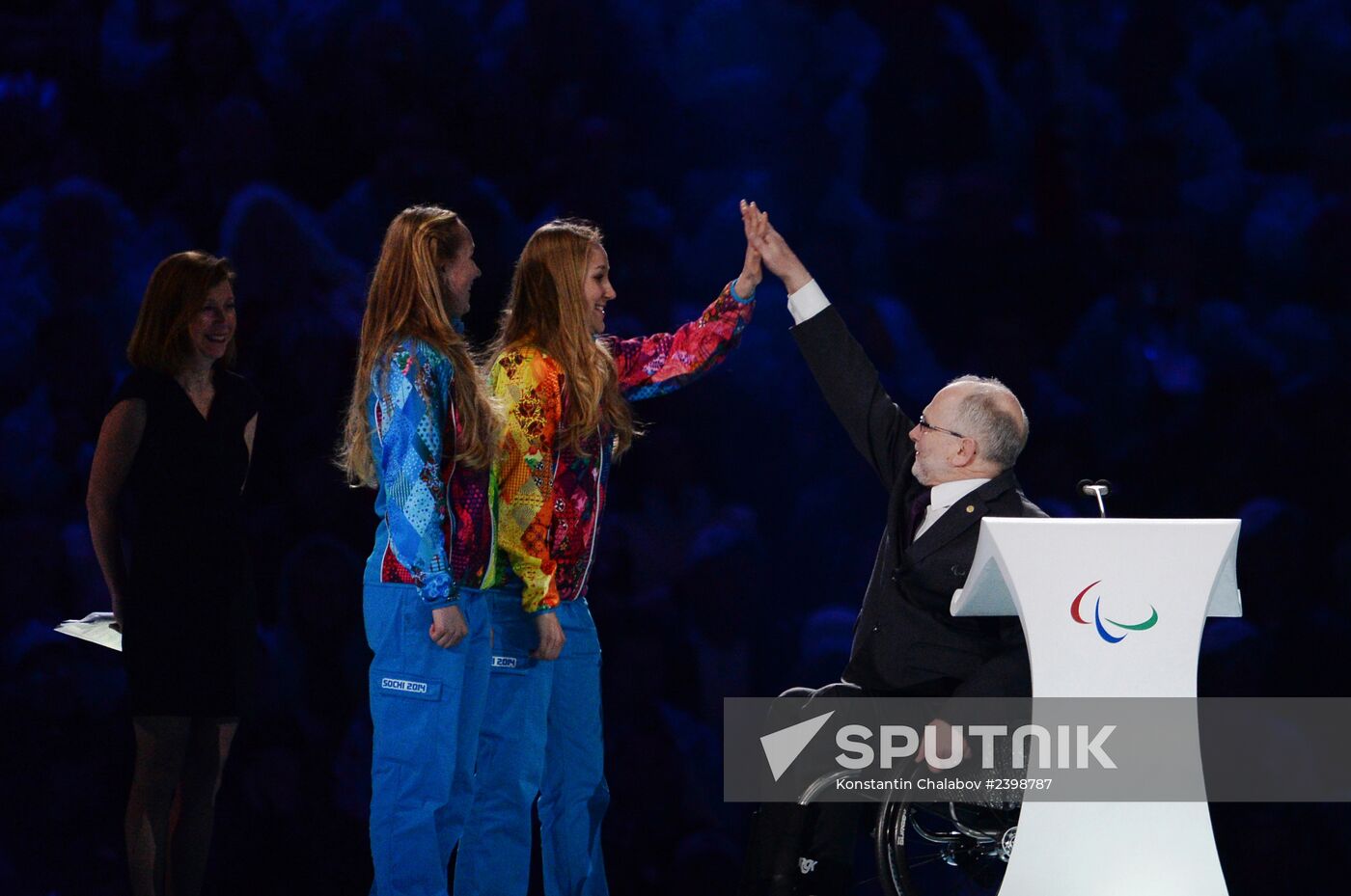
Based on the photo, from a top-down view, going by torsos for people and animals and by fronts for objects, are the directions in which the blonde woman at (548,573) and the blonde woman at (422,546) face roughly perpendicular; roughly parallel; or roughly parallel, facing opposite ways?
roughly parallel

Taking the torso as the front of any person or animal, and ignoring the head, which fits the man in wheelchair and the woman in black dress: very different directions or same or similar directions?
very different directions

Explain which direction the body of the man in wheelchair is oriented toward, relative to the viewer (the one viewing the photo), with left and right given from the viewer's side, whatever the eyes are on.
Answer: facing to the left of the viewer

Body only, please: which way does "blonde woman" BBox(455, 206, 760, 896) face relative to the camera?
to the viewer's right

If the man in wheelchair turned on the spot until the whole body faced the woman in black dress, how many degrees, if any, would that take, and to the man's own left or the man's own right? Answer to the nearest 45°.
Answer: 0° — they already face them

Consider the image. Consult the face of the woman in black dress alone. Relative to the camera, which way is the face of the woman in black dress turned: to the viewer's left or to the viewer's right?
to the viewer's right

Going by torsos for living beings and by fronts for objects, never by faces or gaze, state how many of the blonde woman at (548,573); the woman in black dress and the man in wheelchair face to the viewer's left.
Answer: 1

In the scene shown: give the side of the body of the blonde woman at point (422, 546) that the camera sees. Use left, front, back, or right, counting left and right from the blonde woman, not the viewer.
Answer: right

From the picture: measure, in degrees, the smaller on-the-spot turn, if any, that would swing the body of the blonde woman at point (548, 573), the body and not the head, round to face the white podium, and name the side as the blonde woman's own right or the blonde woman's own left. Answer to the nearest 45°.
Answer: approximately 45° to the blonde woman's own right

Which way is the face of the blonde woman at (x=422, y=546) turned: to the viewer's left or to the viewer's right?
to the viewer's right

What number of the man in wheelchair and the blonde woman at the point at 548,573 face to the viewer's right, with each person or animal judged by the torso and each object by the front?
1

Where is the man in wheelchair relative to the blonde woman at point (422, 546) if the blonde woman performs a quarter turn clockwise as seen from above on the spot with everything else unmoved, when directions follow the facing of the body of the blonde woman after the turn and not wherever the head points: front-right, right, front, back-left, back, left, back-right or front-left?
left

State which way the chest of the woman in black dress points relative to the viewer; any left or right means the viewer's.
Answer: facing the viewer and to the right of the viewer

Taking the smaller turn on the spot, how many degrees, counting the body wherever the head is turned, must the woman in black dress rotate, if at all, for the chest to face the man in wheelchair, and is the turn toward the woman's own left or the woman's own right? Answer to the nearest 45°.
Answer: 0° — they already face them

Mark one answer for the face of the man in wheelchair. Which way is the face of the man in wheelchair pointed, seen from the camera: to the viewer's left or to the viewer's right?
to the viewer's left
